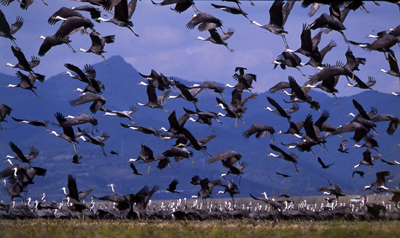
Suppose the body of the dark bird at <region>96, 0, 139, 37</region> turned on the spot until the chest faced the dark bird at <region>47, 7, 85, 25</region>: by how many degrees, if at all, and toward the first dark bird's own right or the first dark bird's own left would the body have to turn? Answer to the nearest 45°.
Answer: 0° — it already faces it

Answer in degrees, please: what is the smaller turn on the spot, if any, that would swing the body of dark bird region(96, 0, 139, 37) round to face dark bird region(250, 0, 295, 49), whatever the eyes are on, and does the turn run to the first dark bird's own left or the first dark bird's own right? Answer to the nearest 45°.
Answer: approximately 180°

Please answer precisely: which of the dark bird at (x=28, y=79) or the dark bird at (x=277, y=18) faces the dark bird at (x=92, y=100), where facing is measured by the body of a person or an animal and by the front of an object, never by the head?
the dark bird at (x=277, y=18)

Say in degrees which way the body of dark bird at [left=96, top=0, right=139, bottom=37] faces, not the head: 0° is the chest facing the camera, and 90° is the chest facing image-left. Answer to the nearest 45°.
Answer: approximately 90°

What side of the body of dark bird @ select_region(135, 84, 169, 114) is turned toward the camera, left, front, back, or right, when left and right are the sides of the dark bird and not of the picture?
left

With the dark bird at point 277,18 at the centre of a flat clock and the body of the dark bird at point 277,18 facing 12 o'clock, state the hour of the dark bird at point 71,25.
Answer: the dark bird at point 71,25 is roughly at 11 o'clock from the dark bird at point 277,18.

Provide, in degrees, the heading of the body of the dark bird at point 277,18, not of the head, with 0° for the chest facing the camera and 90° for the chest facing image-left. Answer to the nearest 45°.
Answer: approximately 90°

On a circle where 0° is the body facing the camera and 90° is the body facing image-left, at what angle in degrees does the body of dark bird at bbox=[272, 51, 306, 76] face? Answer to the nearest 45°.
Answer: approximately 90°

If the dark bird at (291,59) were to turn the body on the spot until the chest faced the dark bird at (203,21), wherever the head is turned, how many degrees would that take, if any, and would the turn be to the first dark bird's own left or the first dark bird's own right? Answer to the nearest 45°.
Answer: approximately 45° to the first dark bird's own left
